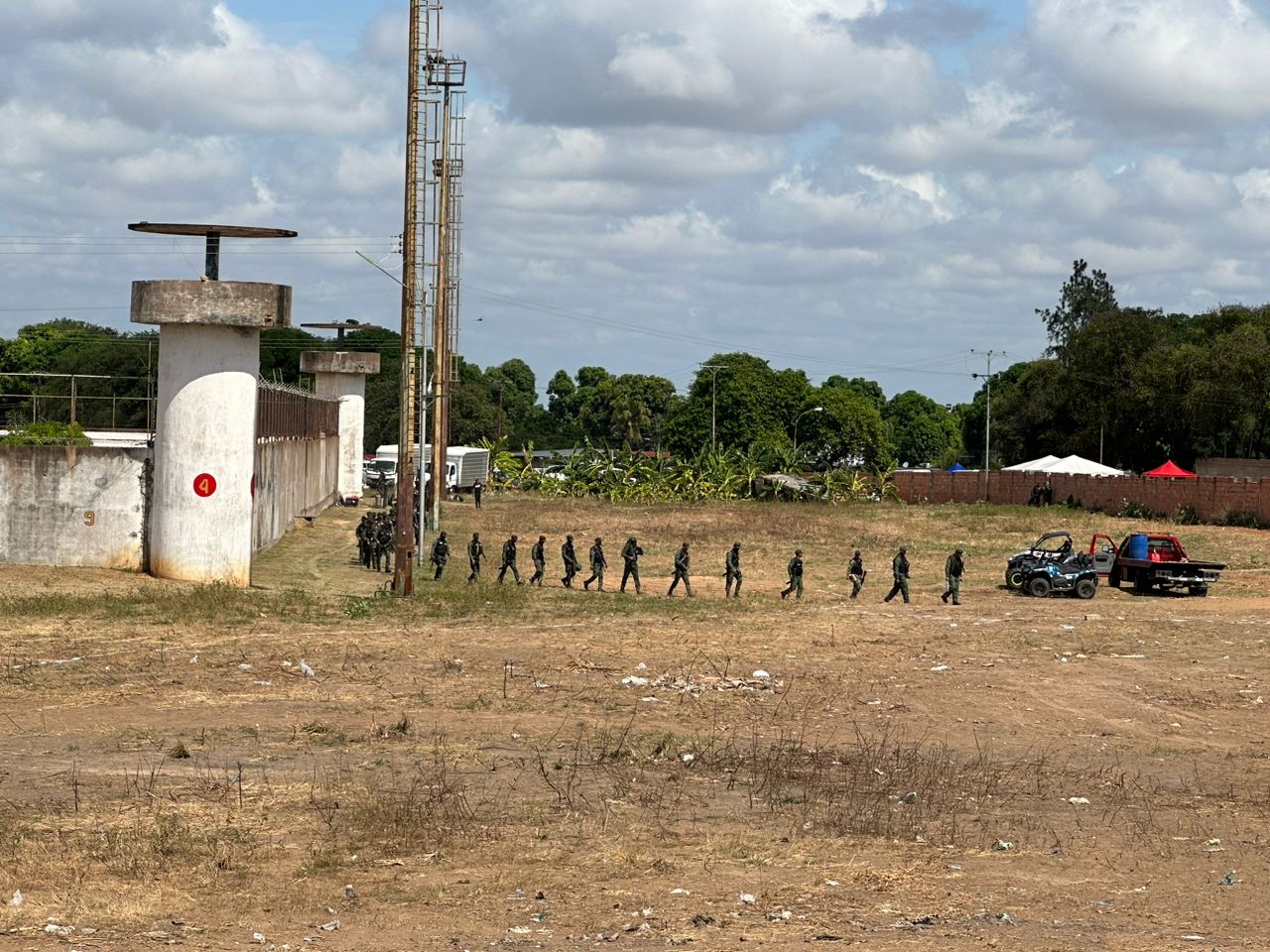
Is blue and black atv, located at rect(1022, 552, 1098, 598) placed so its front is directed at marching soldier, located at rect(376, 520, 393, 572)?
yes

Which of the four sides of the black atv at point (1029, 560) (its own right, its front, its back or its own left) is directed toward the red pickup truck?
back

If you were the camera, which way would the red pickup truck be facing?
facing away from the viewer and to the left of the viewer

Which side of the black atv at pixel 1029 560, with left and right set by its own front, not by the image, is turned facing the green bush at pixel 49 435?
front

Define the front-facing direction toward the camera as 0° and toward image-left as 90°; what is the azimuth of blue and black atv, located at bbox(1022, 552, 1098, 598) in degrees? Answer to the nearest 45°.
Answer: approximately 90°

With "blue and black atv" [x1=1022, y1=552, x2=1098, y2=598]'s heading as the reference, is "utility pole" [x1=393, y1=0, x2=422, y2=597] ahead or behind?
ahead

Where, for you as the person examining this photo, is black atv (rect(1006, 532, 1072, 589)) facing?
facing to the left of the viewer

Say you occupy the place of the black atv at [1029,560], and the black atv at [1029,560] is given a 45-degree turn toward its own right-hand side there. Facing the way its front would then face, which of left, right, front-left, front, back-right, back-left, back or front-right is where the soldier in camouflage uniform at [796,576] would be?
left

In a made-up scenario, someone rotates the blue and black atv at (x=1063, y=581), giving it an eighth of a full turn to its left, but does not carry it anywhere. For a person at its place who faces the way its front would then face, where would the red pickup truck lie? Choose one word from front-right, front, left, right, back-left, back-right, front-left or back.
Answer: back

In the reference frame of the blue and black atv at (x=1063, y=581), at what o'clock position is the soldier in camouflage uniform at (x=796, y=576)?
The soldier in camouflage uniform is roughly at 11 o'clock from the blue and black atv.
